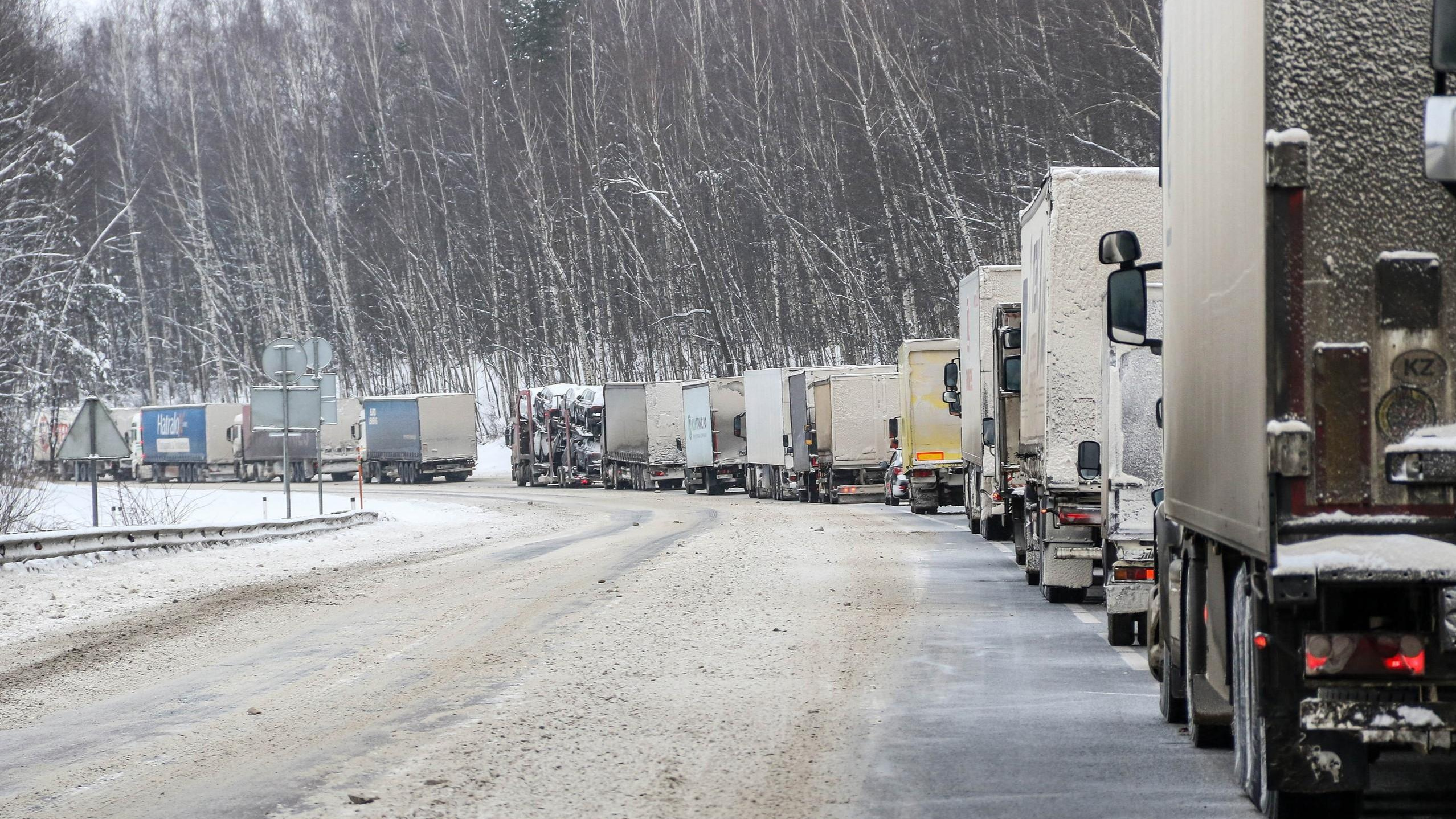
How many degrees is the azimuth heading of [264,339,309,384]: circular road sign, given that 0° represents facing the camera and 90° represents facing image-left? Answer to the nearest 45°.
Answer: approximately 180°

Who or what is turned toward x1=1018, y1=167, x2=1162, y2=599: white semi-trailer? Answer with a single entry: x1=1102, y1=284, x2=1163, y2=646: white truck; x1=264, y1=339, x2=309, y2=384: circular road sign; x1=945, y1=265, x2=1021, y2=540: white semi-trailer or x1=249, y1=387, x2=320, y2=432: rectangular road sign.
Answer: x1=1102, y1=284, x2=1163, y2=646: white truck

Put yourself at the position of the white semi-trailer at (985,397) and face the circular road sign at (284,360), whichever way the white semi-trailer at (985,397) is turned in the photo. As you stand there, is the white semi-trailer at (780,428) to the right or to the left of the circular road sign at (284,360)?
right

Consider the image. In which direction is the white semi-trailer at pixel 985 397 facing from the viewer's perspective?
away from the camera

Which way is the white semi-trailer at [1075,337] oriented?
away from the camera

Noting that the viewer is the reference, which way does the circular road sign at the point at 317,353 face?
facing away from the viewer

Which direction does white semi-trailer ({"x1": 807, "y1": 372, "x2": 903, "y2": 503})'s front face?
away from the camera

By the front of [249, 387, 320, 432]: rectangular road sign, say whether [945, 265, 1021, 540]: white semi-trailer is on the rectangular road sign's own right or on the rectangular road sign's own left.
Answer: on the rectangular road sign's own right

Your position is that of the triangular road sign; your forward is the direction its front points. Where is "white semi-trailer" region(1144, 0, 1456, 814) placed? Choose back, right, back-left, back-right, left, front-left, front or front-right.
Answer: back

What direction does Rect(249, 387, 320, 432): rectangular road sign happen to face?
away from the camera

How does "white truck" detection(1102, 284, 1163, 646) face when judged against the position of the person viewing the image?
facing away from the viewer

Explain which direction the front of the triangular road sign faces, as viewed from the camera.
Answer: facing away from the viewer
